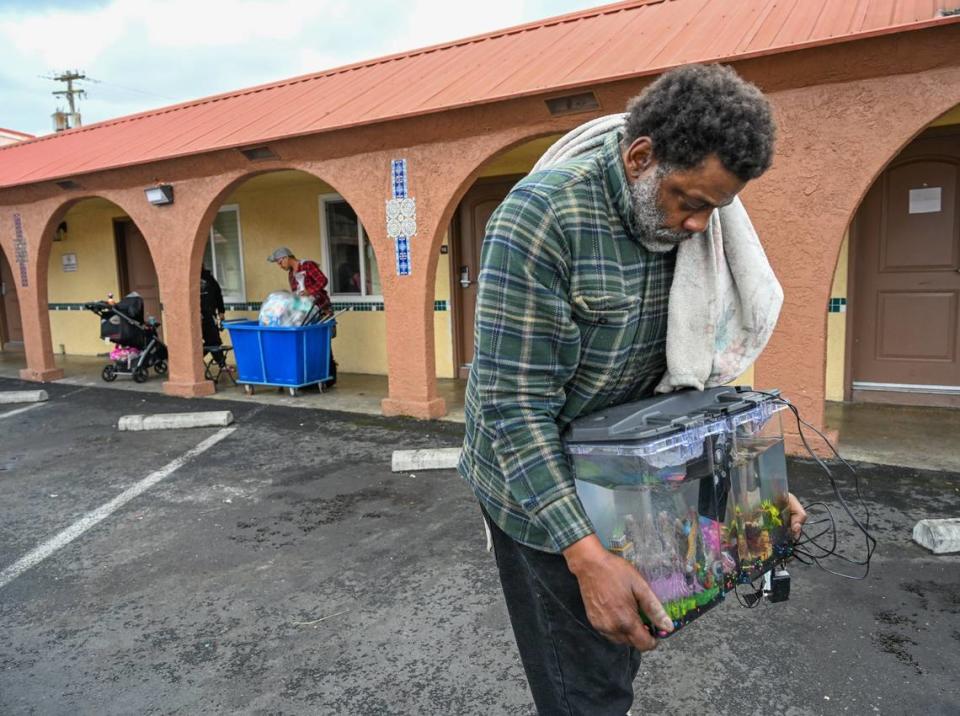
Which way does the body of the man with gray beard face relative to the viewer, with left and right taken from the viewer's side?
facing the viewer and to the right of the viewer

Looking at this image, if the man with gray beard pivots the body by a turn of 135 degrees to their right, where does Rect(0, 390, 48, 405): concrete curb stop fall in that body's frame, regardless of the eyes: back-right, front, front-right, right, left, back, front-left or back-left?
front-right

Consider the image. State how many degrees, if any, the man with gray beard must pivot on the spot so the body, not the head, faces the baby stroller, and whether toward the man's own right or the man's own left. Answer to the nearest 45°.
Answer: approximately 180°

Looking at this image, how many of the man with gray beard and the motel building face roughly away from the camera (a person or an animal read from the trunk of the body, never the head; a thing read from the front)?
0

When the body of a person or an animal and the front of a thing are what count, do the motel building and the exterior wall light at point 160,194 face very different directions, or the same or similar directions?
same or similar directions

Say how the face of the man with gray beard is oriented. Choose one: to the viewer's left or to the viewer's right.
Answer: to the viewer's right

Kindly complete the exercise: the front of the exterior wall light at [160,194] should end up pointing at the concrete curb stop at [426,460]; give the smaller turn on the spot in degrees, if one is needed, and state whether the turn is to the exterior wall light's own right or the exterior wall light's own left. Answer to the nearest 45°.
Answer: approximately 45° to the exterior wall light's own left

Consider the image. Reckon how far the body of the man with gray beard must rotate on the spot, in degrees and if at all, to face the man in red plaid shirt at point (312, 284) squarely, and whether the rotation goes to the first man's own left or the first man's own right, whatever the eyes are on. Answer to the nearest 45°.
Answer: approximately 180°

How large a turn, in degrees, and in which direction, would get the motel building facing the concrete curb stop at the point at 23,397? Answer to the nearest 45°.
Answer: approximately 45° to its right

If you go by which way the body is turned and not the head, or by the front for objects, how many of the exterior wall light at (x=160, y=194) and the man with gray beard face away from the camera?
0

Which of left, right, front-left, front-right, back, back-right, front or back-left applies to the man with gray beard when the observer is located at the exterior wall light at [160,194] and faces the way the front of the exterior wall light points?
front-left

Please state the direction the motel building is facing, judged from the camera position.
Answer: facing the viewer and to the left of the viewer

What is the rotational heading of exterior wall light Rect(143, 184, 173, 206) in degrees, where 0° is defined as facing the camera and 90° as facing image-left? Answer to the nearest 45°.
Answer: approximately 45°

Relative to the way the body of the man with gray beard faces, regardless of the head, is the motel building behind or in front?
behind

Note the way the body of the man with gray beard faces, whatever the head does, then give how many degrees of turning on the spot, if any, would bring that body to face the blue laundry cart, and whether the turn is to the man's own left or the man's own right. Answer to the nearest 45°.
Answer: approximately 180°
